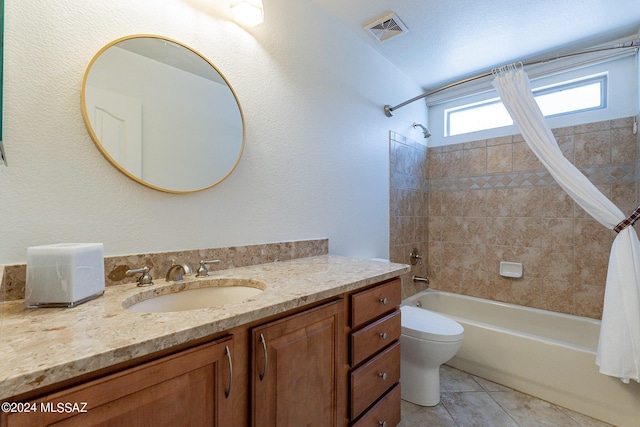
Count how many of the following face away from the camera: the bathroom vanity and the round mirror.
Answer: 0

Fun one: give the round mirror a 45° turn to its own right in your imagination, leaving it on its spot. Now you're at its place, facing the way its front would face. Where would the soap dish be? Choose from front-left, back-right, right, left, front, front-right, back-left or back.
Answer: left

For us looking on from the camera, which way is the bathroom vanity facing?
facing the viewer and to the right of the viewer

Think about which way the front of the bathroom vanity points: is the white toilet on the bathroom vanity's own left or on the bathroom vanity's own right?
on the bathroom vanity's own left

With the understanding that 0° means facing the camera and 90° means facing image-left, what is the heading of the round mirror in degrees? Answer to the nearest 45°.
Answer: approximately 315°

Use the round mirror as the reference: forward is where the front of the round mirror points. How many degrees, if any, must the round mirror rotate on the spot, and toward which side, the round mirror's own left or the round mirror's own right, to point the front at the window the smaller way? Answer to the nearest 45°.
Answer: approximately 45° to the round mirror's own left

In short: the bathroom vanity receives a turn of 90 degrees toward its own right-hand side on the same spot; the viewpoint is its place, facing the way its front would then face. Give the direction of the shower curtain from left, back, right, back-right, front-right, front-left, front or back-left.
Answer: back-left

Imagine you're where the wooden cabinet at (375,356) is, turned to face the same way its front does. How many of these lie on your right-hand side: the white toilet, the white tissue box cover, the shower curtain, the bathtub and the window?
1

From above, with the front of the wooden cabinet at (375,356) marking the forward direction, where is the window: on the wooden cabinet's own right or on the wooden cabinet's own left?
on the wooden cabinet's own left
